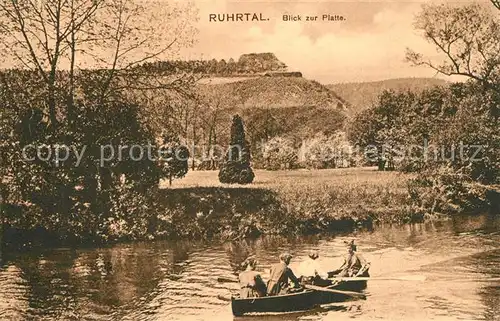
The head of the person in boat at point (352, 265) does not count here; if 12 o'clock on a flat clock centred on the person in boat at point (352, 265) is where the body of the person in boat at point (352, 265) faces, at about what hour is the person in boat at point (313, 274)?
the person in boat at point (313, 274) is roughly at 12 o'clock from the person in boat at point (352, 265).

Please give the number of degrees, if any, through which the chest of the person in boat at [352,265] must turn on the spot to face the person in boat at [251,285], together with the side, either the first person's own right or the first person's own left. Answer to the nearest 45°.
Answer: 0° — they already face them

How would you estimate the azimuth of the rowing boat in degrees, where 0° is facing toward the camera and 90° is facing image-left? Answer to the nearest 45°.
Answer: approximately 45°

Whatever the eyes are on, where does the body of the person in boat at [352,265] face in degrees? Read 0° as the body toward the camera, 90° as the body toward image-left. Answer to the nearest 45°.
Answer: approximately 45°

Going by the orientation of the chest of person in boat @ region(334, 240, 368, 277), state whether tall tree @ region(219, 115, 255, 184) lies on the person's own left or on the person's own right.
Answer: on the person's own right
